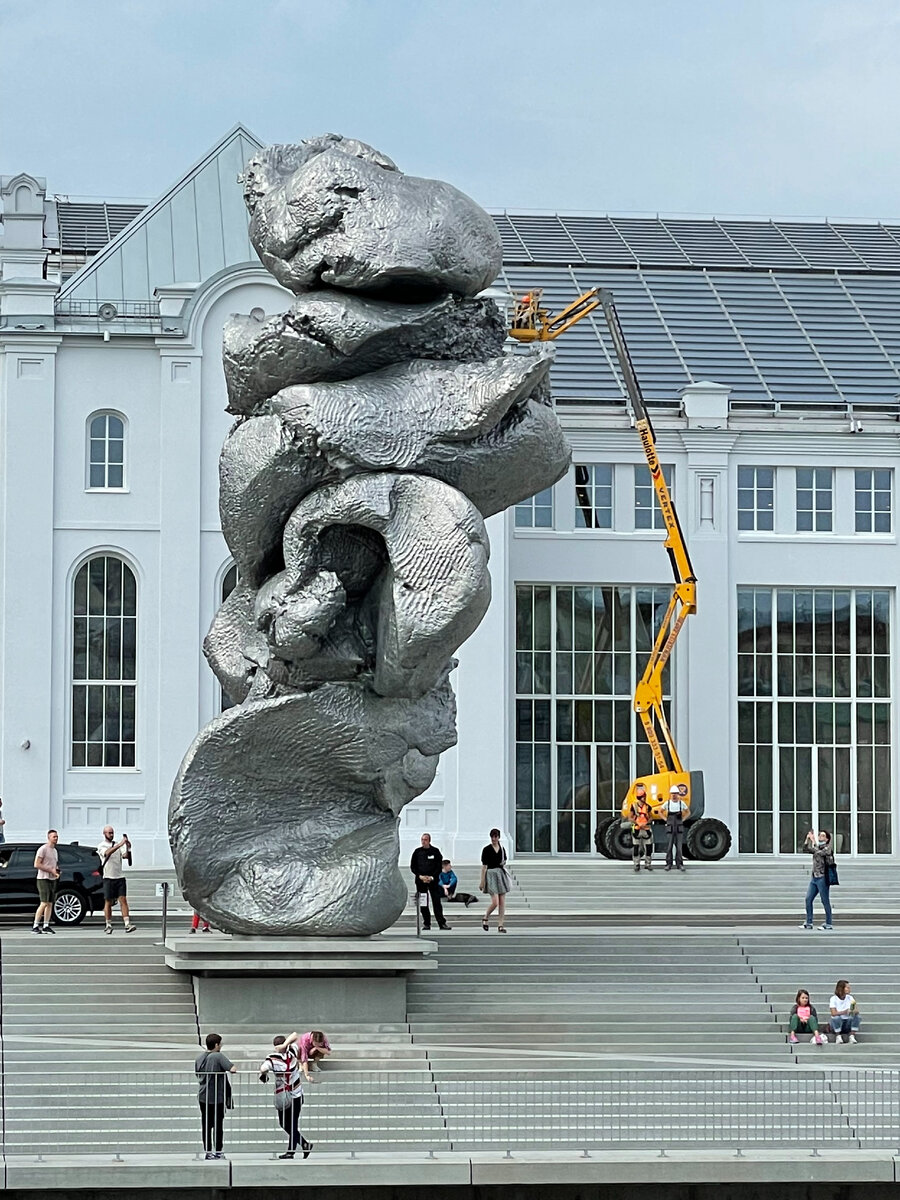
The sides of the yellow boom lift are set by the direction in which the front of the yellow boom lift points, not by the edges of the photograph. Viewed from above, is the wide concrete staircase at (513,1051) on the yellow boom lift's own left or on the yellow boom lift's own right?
on the yellow boom lift's own left

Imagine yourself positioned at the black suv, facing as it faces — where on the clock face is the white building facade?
The white building facade is roughly at 4 o'clock from the black suv.

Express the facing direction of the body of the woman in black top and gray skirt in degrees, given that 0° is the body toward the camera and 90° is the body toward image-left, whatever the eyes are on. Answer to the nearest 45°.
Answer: approximately 0°

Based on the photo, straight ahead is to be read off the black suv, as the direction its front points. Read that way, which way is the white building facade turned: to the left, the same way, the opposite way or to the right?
to the left

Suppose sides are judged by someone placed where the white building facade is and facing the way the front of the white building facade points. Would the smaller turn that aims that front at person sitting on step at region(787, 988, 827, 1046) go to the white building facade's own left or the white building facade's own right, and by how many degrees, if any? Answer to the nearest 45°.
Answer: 0° — it already faces them

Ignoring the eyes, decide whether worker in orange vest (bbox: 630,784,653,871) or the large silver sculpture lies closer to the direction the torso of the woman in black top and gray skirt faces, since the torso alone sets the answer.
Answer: the large silver sculpture

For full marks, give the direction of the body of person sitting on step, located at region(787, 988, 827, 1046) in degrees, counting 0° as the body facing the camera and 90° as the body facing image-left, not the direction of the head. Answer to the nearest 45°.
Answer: approximately 0°

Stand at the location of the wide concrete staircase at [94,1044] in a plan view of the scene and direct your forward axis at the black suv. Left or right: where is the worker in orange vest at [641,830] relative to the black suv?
right
